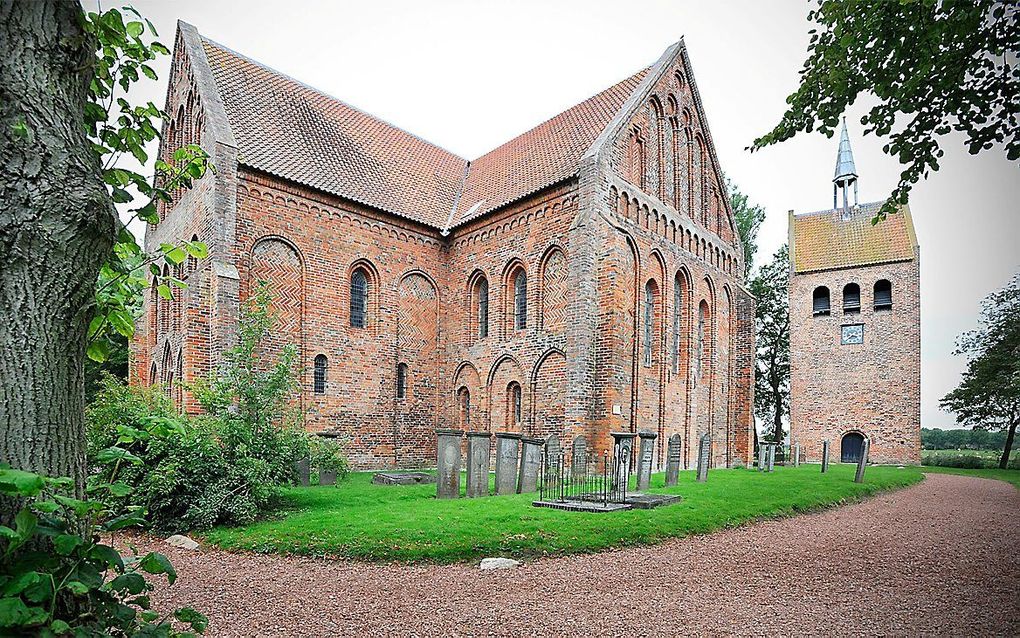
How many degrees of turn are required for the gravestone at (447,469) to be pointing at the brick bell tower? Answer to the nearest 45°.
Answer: approximately 135° to its left

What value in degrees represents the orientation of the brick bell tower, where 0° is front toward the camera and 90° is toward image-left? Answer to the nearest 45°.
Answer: approximately 0°

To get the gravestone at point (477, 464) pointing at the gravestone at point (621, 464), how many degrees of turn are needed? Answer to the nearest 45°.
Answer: approximately 90° to its left

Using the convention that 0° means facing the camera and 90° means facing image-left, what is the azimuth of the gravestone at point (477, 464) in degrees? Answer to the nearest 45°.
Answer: approximately 0°

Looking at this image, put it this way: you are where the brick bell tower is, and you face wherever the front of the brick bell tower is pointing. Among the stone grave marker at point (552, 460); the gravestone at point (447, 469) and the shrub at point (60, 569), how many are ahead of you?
3
